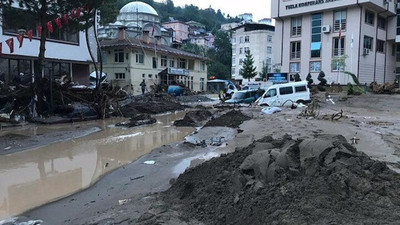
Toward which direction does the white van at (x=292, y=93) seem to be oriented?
to the viewer's left

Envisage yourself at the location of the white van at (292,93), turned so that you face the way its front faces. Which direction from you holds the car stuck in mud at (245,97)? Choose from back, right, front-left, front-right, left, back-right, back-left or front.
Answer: front-right

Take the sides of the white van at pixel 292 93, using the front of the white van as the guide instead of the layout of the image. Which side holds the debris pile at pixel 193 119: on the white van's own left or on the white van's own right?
on the white van's own left

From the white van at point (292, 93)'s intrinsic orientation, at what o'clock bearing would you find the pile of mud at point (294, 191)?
The pile of mud is roughly at 9 o'clock from the white van.

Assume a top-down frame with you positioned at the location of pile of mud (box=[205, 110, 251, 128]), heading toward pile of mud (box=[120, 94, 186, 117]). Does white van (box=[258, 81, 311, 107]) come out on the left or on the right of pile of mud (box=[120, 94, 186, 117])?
right

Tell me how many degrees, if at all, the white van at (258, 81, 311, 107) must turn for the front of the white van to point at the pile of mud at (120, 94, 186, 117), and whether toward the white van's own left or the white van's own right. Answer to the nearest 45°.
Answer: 0° — it already faces it

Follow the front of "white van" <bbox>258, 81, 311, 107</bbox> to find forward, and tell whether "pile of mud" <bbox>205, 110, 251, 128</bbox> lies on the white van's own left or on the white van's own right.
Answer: on the white van's own left

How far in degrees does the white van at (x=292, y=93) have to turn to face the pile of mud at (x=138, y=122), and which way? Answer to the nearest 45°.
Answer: approximately 45° to its left

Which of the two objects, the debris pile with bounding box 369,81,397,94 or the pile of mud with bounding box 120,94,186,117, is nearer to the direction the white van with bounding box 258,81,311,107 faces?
the pile of mud
